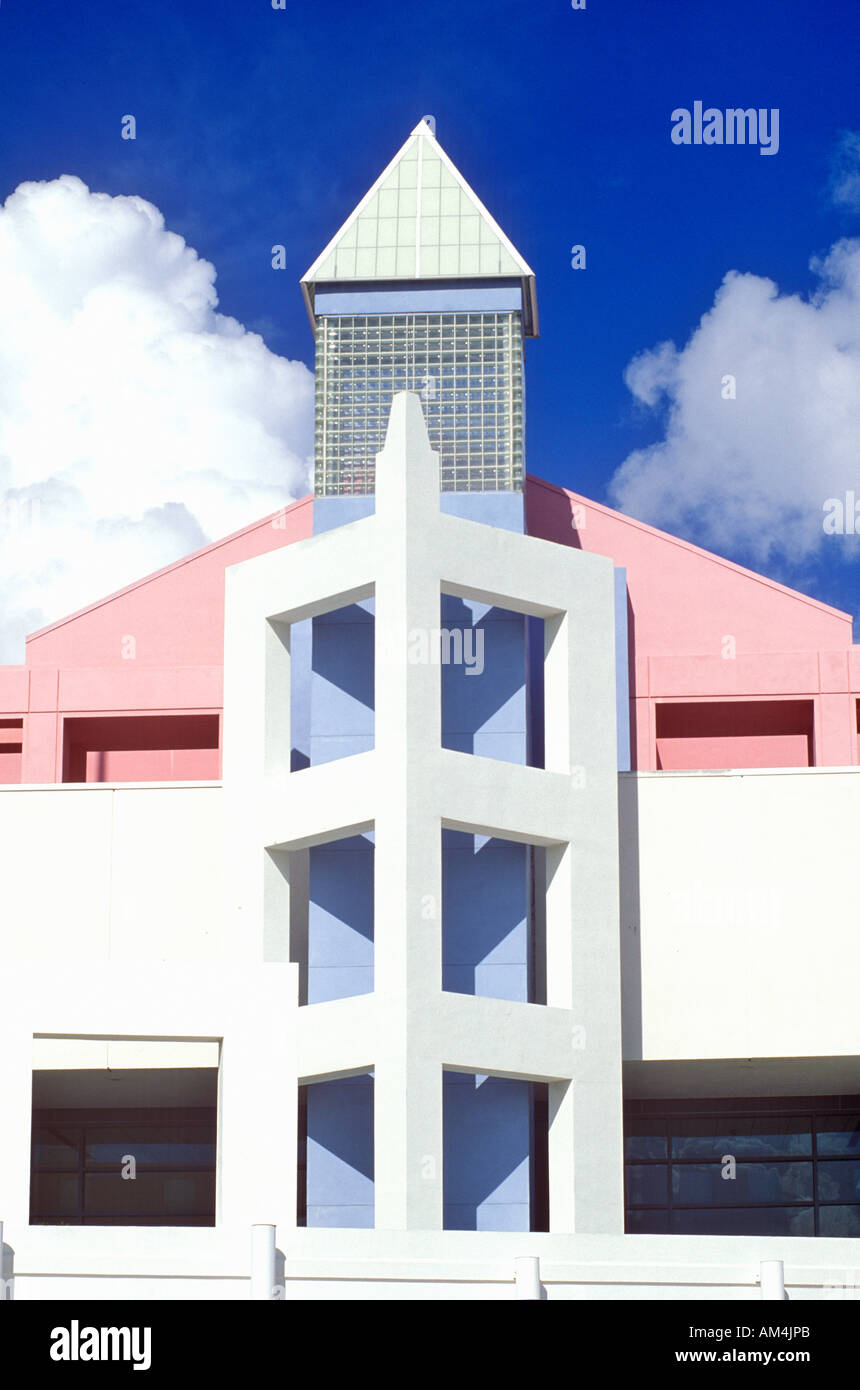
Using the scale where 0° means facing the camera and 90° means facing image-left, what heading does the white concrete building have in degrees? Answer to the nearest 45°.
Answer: approximately 0°
